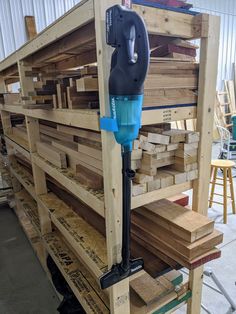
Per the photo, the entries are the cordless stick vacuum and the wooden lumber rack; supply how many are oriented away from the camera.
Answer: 0
